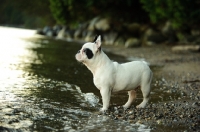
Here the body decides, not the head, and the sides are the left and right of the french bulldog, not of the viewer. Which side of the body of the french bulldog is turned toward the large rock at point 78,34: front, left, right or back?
right

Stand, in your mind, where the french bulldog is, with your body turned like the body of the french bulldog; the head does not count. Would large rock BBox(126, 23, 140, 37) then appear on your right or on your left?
on your right

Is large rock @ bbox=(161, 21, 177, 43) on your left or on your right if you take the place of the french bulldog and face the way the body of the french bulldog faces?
on your right

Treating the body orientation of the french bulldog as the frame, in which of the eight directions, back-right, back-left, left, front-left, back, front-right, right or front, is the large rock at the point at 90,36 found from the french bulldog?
right

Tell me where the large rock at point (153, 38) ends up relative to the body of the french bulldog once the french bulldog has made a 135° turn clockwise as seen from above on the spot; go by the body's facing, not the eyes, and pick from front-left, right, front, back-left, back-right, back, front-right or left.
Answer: front-left

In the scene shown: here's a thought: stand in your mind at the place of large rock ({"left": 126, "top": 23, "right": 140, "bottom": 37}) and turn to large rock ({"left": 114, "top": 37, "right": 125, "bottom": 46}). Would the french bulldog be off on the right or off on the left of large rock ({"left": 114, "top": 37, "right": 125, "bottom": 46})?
left

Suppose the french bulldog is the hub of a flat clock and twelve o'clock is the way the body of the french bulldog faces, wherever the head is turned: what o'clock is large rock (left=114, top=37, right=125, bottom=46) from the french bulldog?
The large rock is roughly at 3 o'clock from the french bulldog.

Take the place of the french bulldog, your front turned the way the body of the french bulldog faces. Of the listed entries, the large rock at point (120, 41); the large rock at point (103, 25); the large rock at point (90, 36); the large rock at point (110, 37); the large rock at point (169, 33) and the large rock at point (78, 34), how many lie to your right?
6

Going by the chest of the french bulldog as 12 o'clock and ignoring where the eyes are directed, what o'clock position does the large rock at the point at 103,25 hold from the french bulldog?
The large rock is roughly at 3 o'clock from the french bulldog.

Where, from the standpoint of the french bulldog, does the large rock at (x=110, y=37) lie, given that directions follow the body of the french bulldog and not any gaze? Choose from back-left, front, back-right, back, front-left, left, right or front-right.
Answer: right

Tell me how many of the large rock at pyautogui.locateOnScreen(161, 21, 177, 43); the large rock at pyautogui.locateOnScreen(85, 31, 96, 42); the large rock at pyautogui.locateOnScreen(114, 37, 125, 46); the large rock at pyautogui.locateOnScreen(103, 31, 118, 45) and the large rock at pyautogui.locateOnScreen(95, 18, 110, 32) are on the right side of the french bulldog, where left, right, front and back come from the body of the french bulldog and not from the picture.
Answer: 5

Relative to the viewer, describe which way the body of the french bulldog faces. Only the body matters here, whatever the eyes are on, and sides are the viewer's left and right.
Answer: facing to the left of the viewer
